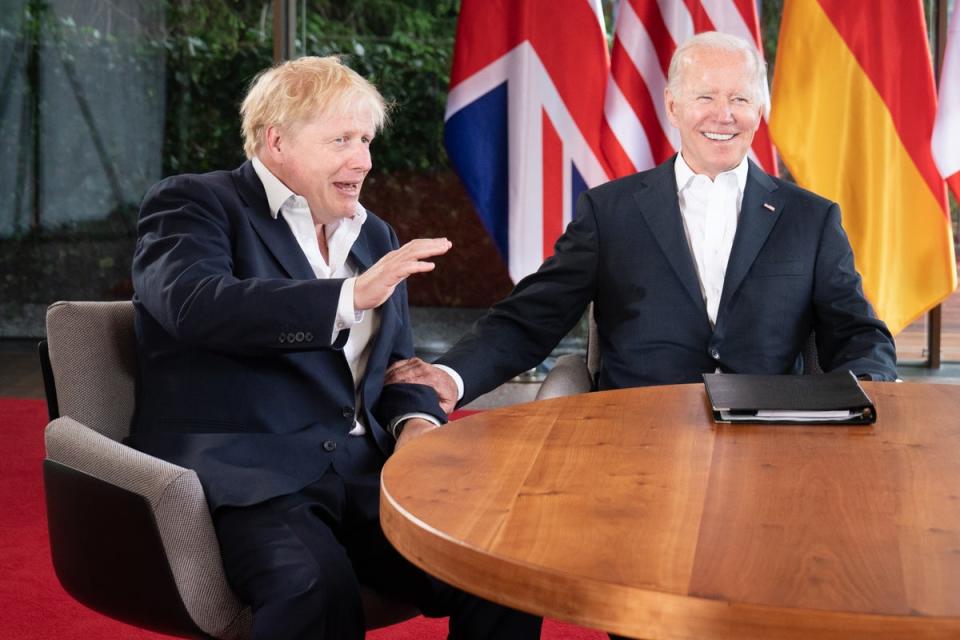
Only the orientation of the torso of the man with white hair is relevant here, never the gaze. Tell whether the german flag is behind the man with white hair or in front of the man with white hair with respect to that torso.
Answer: behind

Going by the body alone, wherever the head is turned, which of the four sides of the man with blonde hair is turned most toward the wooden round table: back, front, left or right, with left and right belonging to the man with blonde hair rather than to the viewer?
front

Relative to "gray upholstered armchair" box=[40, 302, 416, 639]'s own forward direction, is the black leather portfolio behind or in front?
in front

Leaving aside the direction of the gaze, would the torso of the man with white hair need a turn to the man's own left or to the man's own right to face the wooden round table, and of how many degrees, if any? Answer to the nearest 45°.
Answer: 0° — they already face it

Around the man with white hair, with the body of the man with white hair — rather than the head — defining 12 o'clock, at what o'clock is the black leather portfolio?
The black leather portfolio is roughly at 12 o'clock from the man with white hair.

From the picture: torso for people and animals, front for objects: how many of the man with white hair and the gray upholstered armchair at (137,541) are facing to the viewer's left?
0

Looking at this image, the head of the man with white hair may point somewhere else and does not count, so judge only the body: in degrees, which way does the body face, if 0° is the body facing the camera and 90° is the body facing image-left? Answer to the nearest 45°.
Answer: approximately 0°

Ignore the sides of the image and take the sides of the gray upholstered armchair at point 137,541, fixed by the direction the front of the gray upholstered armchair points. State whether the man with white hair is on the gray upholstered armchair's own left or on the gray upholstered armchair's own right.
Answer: on the gray upholstered armchair's own left

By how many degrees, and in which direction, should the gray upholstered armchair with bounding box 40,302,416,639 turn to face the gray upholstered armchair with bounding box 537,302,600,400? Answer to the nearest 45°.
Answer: approximately 90° to its left

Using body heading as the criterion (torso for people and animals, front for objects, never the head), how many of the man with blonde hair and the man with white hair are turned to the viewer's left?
0

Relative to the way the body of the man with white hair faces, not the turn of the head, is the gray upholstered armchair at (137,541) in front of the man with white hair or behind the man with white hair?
in front

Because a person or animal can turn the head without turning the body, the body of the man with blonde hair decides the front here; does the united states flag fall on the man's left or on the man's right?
on the man's left

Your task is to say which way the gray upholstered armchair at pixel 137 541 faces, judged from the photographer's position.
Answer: facing the viewer and to the right of the viewer
